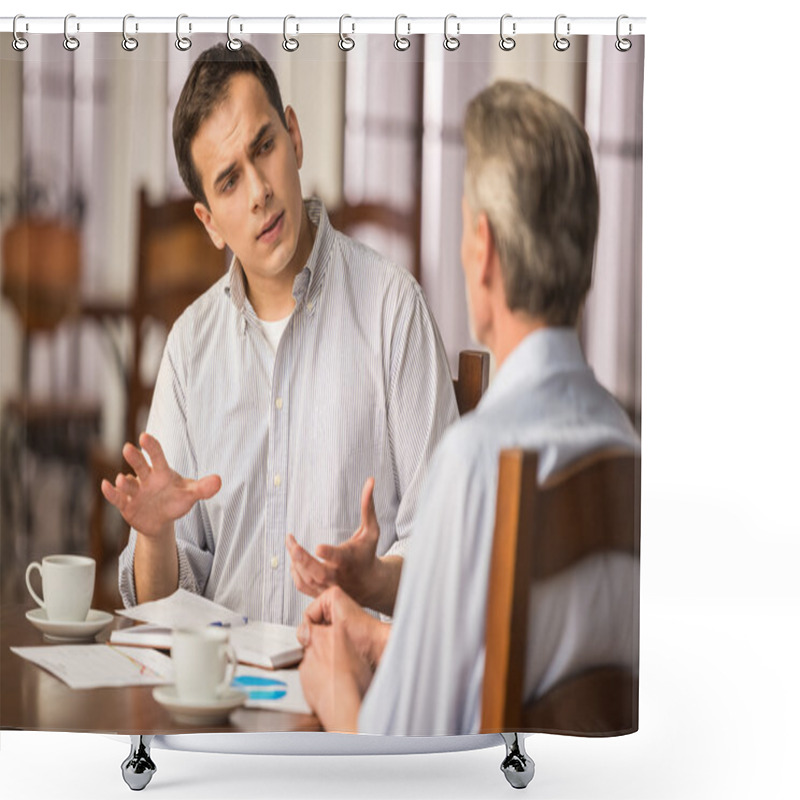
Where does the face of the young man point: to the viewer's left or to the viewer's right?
to the viewer's right

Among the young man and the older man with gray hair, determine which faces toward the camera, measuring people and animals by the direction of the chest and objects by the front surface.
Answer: the young man

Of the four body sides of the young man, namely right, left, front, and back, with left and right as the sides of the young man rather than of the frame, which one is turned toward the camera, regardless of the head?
front

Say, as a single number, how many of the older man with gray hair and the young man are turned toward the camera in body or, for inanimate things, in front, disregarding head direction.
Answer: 1

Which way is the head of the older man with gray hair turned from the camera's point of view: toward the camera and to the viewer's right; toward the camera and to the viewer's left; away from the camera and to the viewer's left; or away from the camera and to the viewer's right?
away from the camera and to the viewer's left
